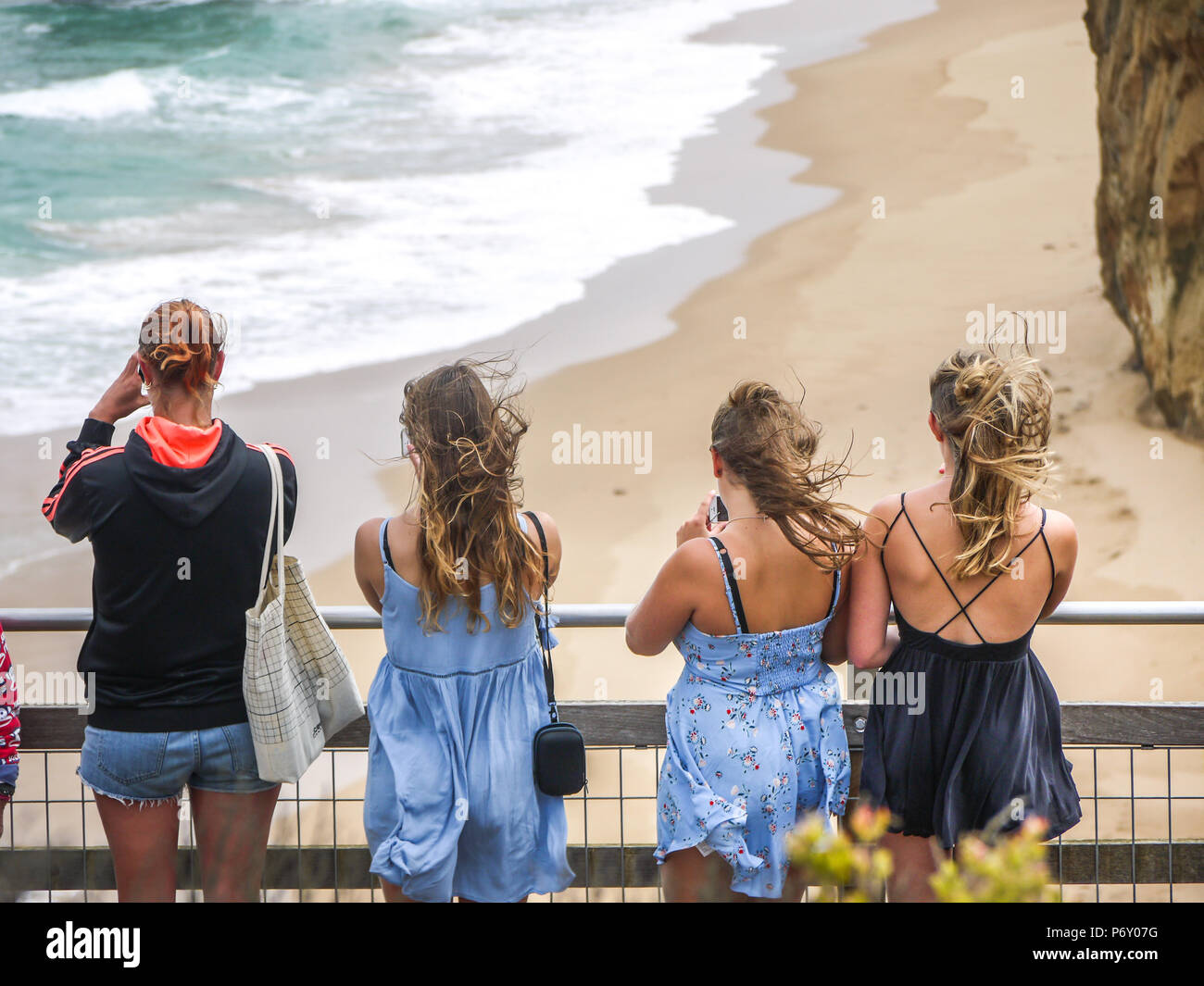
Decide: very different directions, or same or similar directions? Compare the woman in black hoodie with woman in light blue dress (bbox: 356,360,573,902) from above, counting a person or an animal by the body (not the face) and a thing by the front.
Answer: same or similar directions

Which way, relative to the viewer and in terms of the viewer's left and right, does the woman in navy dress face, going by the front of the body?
facing away from the viewer

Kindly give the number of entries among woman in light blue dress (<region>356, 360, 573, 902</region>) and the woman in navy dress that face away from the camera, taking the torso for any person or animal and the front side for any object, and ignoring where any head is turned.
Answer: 2

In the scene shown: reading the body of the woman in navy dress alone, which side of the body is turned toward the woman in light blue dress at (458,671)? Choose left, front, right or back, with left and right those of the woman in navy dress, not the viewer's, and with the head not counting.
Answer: left

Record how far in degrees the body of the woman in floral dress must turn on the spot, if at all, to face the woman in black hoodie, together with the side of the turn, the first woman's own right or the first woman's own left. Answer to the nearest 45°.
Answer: approximately 45° to the first woman's own left

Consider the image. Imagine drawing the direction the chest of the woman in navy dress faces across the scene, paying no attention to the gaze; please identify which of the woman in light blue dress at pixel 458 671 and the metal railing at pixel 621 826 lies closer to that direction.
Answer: the metal railing

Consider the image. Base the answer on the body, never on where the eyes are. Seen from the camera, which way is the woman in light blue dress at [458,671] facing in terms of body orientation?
away from the camera

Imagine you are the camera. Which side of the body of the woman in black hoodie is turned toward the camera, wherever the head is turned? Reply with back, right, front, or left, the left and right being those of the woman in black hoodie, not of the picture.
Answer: back

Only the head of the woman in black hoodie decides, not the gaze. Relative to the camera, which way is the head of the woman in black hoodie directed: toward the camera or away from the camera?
away from the camera

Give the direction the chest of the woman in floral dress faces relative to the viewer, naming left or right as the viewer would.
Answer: facing away from the viewer and to the left of the viewer
